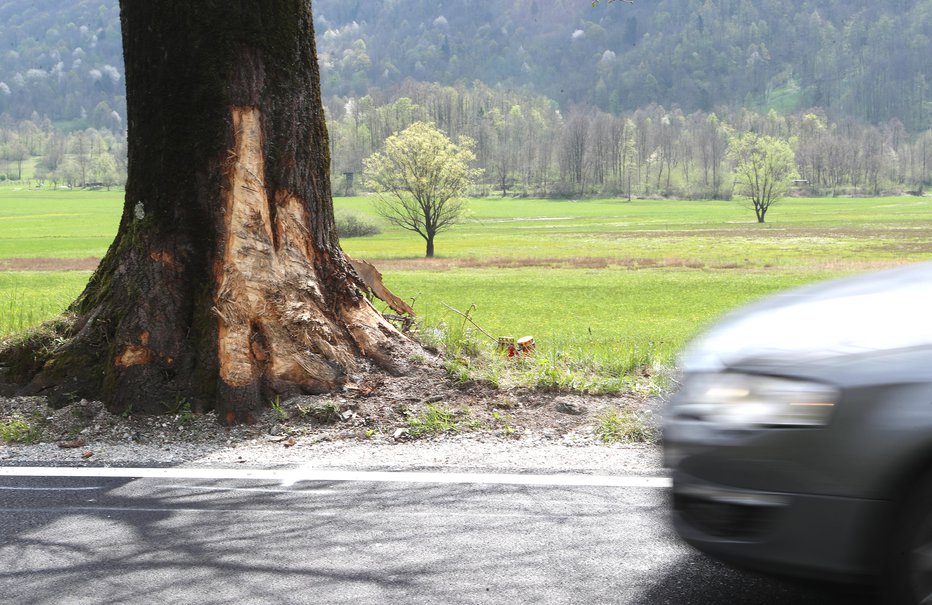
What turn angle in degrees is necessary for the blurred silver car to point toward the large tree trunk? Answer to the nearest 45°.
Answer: approximately 90° to its right

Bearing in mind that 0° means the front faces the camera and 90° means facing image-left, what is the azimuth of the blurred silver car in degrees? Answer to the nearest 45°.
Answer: approximately 45°
